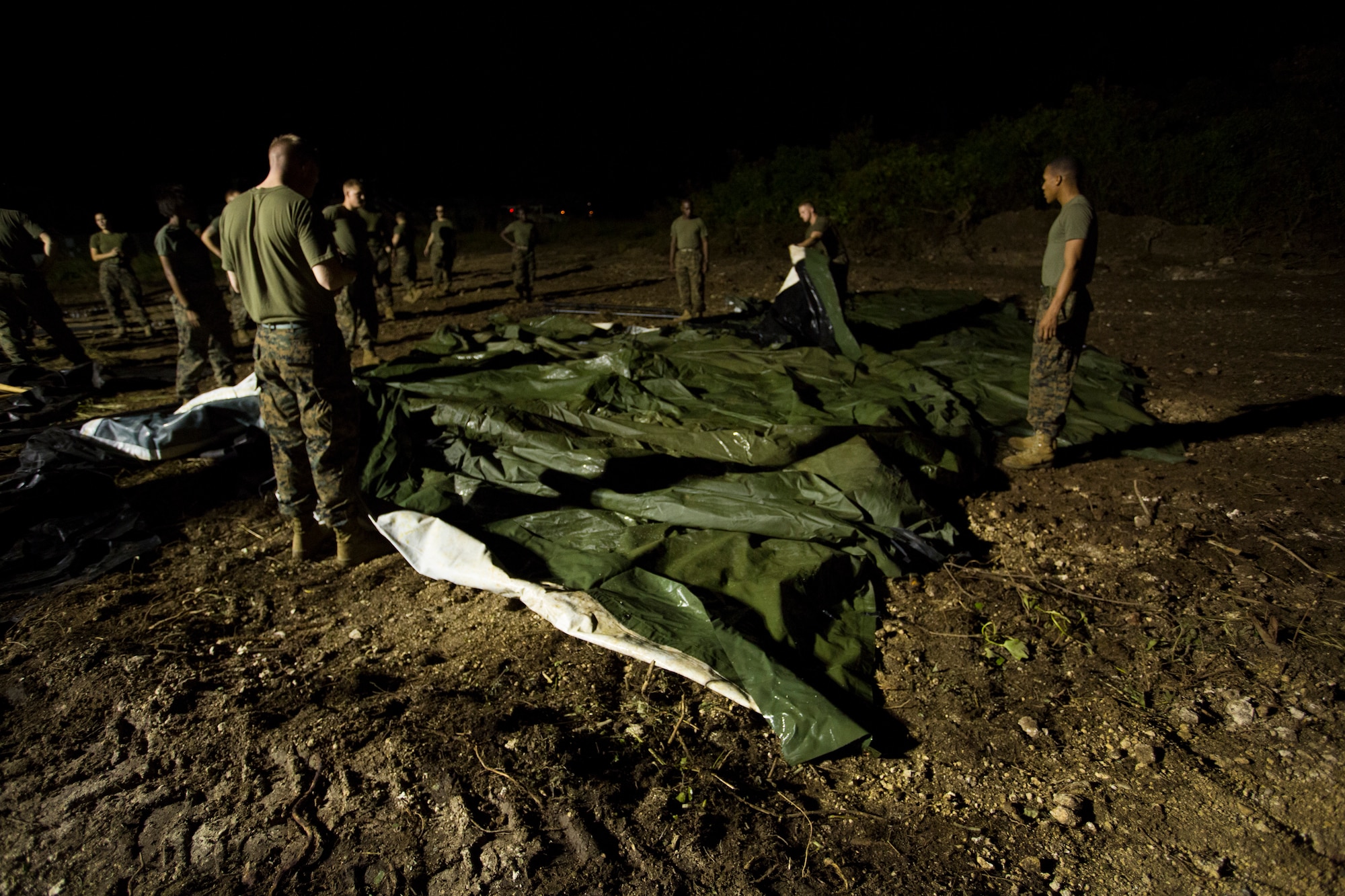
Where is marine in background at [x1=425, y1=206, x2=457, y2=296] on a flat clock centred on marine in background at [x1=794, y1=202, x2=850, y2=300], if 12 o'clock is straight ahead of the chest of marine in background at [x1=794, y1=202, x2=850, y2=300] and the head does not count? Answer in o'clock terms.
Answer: marine in background at [x1=425, y1=206, x2=457, y2=296] is roughly at 1 o'clock from marine in background at [x1=794, y1=202, x2=850, y2=300].

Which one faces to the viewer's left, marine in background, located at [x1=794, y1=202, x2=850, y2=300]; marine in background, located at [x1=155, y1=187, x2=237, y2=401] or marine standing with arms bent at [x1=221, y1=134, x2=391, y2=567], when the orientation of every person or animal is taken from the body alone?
marine in background, located at [x1=794, y1=202, x2=850, y2=300]

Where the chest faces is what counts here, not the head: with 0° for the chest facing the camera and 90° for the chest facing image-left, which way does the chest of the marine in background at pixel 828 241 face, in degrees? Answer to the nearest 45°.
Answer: approximately 90°

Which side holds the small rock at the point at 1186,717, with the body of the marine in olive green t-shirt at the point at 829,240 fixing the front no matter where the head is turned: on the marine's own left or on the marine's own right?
on the marine's own left

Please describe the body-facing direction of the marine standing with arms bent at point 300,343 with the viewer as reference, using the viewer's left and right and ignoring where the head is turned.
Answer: facing away from the viewer and to the right of the viewer

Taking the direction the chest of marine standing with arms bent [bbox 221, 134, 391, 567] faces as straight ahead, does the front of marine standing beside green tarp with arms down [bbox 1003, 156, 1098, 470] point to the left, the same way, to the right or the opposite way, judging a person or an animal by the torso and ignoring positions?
to the left

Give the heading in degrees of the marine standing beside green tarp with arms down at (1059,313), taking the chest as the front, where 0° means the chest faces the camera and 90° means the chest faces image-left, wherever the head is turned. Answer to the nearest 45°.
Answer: approximately 90°

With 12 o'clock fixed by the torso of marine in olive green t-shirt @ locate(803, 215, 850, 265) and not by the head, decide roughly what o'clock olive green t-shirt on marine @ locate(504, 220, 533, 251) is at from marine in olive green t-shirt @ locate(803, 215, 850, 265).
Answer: olive green t-shirt on marine @ locate(504, 220, 533, 251) is roughly at 1 o'clock from marine in olive green t-shirt @ locate(803, 215, 850, 265).

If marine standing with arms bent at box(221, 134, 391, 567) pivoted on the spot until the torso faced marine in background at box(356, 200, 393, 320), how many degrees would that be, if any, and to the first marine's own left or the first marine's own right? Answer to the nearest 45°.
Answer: approximately 45° to the first marine's own left

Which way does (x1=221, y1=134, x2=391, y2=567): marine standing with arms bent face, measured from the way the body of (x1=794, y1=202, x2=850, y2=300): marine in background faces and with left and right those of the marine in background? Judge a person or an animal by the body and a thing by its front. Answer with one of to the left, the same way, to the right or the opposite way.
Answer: to the right
